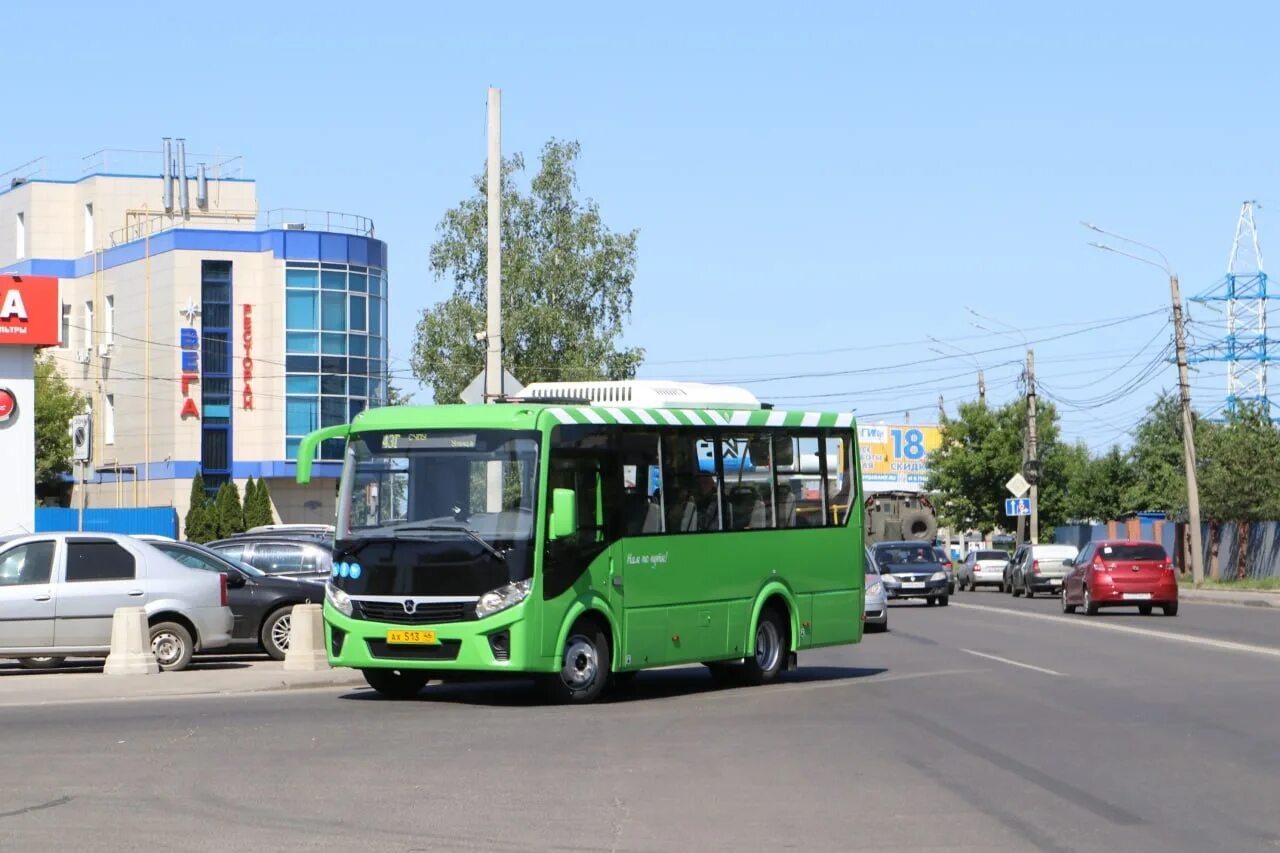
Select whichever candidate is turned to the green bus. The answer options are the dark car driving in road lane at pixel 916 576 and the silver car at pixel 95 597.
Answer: the dark car driving in road lane

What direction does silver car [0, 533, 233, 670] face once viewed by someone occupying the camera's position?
facing to the left of the viewer

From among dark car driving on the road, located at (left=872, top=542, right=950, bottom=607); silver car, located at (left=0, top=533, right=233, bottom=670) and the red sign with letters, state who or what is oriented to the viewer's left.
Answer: the silver car

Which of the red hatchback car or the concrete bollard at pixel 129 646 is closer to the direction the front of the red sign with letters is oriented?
the concrete bollard

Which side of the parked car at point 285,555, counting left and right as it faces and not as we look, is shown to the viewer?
left

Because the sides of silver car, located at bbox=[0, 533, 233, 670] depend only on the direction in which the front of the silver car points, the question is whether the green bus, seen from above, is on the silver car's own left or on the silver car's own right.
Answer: on the silver car's own left

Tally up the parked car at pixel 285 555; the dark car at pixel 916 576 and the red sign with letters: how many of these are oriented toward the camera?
2

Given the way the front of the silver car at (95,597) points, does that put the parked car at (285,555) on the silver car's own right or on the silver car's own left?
on the silver car's own right

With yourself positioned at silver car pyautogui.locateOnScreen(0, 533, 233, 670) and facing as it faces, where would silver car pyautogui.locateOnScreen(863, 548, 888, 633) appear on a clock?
silver car pyautogui.locateOnScreen(863, 548, 888, 633) is roughly at 5 o'clock from silver car pyautogui.locateOnScreen(0, 533, 233, 670).
